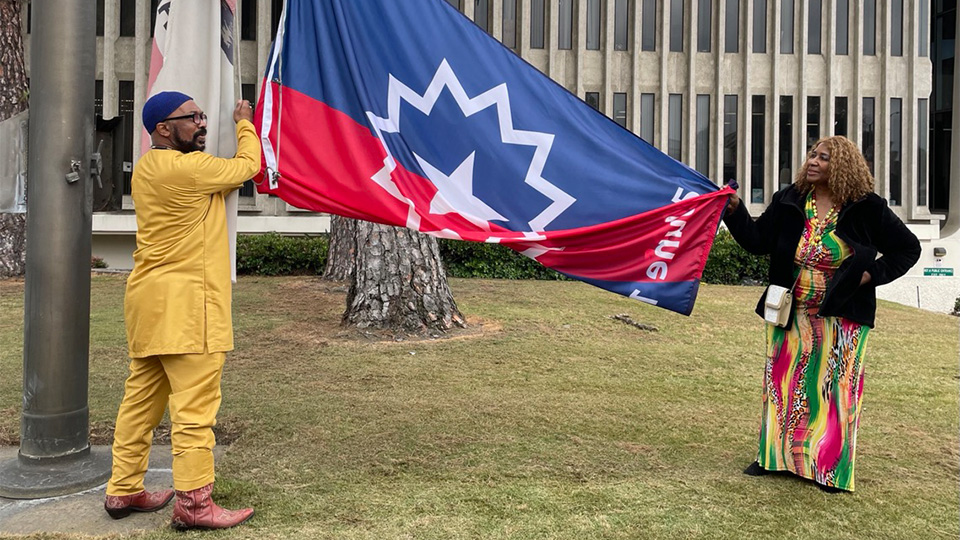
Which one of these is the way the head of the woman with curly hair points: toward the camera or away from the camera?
toward the camera

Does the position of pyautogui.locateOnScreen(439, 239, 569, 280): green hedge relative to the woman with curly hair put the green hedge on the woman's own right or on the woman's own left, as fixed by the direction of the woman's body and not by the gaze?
on the woman's own right

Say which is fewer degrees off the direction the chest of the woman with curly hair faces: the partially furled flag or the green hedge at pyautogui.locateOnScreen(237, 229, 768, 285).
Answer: the partially furled flag

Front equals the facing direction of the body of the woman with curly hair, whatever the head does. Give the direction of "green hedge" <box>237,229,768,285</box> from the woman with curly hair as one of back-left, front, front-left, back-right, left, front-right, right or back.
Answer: right

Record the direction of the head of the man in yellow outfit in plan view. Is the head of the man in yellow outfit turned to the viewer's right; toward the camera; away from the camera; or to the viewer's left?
to the viewer's right

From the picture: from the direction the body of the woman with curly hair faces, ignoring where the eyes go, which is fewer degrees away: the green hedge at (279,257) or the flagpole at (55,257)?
the flagpole

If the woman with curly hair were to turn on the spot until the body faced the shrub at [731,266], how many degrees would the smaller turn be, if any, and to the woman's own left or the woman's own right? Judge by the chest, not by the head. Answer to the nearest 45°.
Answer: approximately 135° to the woman's own right

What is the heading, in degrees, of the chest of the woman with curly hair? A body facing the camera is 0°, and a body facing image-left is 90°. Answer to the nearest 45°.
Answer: approximately 45°

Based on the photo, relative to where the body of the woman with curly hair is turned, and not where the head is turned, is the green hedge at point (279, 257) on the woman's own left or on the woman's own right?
on the woman's own right

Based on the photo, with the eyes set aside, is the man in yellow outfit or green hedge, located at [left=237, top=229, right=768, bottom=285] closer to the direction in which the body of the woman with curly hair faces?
the man in yellow outfit

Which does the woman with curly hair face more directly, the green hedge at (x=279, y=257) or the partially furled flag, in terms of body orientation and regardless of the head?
the partially furled flag

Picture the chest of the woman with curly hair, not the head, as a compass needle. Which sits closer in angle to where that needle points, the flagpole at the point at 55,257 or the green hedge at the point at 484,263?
the flagpole
